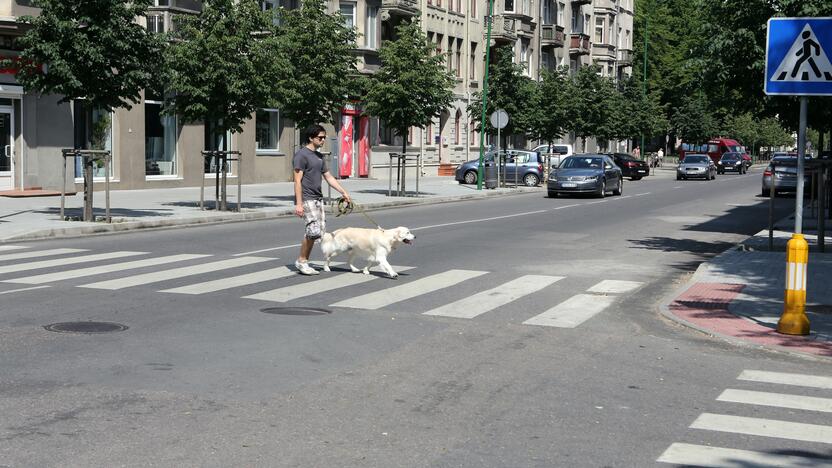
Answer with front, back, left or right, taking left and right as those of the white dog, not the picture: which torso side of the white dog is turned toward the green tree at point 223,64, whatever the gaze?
left

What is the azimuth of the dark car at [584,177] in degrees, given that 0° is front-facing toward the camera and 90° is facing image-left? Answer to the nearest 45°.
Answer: approximately 45°

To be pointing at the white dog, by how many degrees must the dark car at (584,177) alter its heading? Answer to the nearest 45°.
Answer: approximately 45° to its left

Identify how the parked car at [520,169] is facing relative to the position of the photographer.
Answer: facing to the left of the viewer

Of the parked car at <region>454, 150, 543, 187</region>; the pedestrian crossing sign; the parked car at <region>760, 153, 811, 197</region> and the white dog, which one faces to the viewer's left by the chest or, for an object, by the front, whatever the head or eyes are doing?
the parked car at <region>454, 150, 543, 187</region>

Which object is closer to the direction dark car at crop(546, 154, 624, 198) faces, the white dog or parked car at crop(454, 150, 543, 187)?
the white dog

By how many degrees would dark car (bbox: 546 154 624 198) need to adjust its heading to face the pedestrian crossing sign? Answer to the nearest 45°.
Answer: approximately 45° to its left

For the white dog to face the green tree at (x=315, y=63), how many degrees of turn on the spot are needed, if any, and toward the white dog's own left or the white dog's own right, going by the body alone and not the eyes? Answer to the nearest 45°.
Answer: approximately 90° to the white dog's own left

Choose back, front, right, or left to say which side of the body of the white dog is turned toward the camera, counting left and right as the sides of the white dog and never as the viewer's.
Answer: right

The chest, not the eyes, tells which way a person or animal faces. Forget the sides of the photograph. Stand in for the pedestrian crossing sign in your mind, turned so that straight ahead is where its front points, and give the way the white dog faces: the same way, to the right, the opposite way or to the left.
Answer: to the left

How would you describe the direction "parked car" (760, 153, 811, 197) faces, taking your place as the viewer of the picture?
facing away from the viewer

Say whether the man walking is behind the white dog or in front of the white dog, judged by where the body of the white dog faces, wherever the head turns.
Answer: behind
